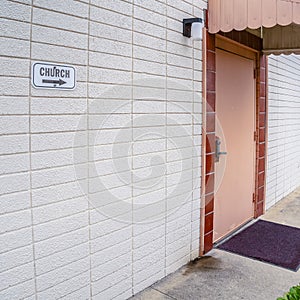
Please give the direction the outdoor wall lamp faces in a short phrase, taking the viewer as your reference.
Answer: facing the viewer and to the right of the viewer

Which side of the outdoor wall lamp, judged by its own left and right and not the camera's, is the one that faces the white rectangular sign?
right

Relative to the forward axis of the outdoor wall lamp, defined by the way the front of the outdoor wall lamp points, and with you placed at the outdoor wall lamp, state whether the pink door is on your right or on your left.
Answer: on your left
